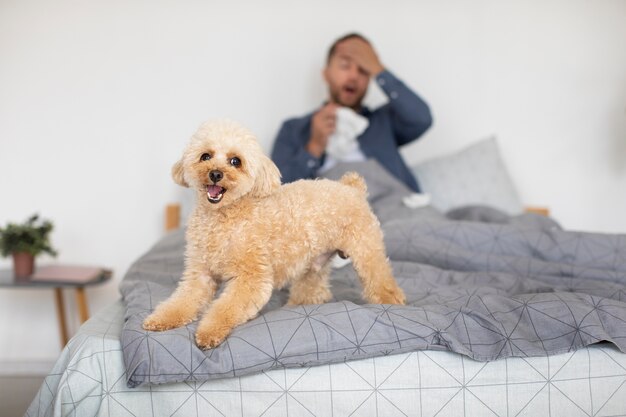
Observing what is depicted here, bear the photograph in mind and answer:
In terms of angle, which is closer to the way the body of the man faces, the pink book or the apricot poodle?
the apricot poodle

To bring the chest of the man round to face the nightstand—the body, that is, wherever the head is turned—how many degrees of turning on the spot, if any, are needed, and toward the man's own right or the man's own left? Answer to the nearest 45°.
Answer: approximately 45° to the man's own right

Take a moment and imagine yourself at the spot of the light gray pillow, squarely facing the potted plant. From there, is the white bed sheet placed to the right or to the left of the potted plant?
left

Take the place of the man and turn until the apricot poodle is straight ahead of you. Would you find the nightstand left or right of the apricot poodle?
right

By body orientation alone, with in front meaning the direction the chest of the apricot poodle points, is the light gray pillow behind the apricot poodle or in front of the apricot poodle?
behind

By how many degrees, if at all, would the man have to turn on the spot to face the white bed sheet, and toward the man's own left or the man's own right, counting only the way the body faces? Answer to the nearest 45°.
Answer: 0° — they already face it

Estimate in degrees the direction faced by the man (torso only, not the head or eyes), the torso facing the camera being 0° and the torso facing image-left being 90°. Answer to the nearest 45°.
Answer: approximately 0°
